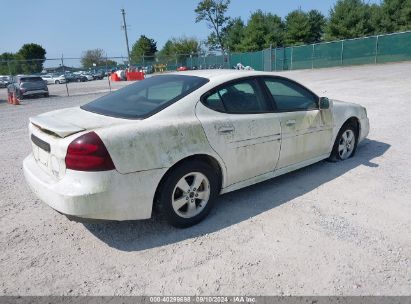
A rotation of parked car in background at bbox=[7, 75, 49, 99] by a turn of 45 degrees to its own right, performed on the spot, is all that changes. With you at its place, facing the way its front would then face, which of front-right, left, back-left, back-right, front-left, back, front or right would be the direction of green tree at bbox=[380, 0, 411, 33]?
right

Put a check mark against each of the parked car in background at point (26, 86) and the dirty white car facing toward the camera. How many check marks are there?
0

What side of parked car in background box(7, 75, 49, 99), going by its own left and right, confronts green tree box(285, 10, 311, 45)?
right

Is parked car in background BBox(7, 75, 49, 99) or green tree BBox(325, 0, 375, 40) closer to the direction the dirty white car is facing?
the green tree

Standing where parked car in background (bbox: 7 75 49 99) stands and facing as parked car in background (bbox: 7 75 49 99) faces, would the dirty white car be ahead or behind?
behind

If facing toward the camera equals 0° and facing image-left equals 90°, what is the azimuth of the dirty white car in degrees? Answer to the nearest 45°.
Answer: approximately 225°

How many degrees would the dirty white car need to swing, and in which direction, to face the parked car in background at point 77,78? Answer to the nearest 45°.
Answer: approximately 45° to its left

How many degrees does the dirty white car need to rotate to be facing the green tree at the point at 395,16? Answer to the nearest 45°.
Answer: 0° — it already faces it

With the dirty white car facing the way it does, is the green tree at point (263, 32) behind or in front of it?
in front

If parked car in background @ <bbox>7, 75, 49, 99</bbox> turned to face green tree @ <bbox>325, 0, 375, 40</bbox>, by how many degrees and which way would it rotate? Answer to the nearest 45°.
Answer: approximately 135° to its right

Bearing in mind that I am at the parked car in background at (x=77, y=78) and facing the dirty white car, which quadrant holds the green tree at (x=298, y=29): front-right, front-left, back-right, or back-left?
front-left

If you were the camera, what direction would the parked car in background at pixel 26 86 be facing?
facing away from the viewer and to the left of the viewer
